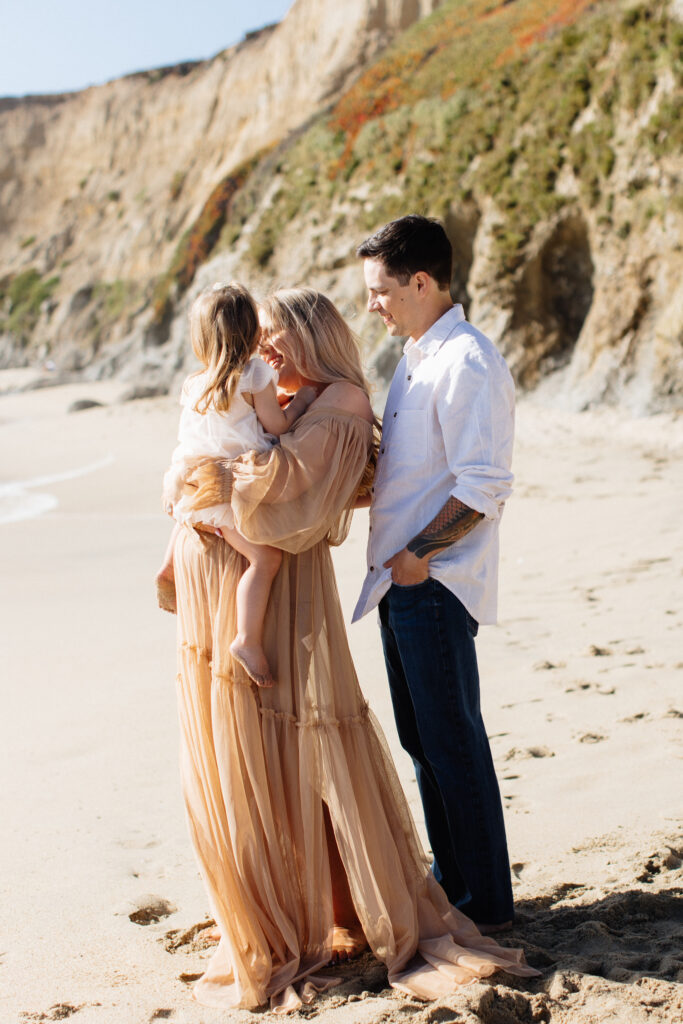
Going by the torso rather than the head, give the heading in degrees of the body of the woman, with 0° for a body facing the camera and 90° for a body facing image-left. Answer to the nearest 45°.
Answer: approximately 90°

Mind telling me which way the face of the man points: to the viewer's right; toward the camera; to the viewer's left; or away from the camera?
to the viewer's left

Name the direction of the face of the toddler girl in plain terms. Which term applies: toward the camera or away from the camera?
away from the camera
